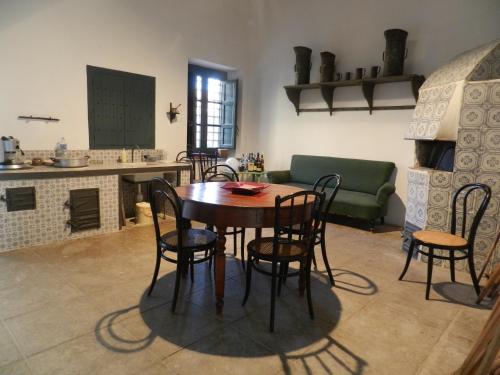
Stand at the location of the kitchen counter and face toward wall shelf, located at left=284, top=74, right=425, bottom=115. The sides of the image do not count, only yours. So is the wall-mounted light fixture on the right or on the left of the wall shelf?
left

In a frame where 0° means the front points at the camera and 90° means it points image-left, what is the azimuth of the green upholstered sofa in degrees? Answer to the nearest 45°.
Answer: approximately 45°

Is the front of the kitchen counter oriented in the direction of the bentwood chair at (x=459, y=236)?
yes

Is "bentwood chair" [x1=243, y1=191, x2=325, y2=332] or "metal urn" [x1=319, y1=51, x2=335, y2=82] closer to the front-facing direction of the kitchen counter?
the bentwood chair

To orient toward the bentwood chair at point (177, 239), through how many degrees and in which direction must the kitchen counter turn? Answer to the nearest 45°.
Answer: approximately 45° to its right

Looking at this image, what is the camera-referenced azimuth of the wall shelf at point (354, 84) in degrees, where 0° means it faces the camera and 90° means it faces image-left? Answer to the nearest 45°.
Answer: approximately 45°

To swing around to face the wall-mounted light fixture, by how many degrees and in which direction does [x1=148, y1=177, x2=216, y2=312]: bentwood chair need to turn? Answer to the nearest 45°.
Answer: approximately 45° to its left

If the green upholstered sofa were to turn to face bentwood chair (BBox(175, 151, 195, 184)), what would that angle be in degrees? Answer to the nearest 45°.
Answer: approximately 45° to its right

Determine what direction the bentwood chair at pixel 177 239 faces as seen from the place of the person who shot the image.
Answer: facing away from the viewer and to the right of the viewer

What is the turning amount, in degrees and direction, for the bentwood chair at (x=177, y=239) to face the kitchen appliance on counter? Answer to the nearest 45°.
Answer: approximately 90° to its left

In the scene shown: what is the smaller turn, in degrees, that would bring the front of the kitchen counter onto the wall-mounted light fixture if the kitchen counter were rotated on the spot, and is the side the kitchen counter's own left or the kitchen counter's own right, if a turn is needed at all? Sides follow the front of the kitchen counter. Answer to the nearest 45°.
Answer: approximately 90° to the kitchen counter's own left

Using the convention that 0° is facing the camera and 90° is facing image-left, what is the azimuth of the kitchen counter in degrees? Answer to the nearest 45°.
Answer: approximately 315°

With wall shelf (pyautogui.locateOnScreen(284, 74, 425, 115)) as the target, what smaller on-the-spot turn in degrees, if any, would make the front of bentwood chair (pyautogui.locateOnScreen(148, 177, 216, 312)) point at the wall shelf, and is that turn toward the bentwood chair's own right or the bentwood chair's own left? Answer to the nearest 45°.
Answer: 0° — it already faces it

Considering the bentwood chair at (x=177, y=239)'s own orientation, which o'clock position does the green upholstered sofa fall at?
The green upholstered sofa is roughly at 12 o'clock from the bentwood chair.

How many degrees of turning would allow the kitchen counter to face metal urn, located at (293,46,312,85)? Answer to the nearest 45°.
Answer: approximately 45° to its left
